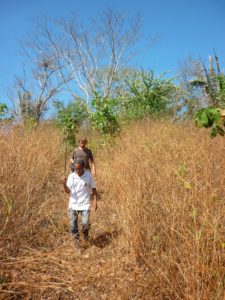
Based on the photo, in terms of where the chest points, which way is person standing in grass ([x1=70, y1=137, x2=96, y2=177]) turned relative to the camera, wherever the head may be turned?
toward the camera

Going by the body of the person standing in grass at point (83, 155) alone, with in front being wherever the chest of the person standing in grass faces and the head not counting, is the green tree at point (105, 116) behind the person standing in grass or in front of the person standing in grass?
behind

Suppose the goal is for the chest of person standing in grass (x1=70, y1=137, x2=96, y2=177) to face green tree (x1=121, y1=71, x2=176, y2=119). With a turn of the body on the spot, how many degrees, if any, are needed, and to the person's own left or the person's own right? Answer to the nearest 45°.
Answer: approximately 135° to the person's own left

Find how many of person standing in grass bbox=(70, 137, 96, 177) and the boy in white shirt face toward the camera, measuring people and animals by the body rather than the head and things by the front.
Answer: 2

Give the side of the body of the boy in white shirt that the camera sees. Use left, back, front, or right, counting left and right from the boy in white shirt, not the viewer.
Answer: front

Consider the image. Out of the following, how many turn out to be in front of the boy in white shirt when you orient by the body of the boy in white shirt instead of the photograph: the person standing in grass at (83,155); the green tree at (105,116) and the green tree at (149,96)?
0

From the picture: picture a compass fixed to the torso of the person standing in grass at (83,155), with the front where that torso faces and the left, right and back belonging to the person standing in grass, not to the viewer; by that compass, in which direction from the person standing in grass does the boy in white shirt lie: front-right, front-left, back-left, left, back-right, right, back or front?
front

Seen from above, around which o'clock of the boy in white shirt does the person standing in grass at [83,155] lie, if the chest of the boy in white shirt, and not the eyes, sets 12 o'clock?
The person standing in grass is roughly at 6 o'clock from the boy in white shirt.

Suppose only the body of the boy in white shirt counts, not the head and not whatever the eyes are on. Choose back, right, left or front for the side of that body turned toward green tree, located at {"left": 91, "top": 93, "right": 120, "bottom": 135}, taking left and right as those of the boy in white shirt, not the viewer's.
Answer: back

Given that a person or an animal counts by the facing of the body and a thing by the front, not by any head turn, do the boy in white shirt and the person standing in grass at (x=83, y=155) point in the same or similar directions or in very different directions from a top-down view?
same or similar directions

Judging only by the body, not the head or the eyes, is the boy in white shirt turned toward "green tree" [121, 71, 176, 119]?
no
